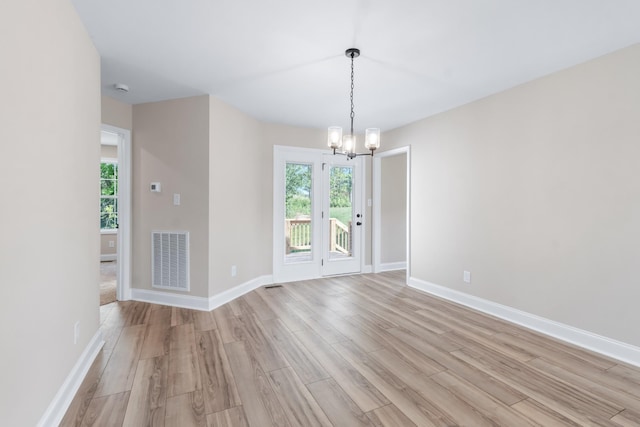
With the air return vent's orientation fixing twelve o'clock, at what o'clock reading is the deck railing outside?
The deck railing outside is roughly at 7 o'clock from the air return vent.

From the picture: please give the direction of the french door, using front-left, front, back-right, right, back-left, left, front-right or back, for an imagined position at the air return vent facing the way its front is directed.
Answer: back-left

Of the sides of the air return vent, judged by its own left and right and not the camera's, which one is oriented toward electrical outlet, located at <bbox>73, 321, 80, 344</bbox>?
front

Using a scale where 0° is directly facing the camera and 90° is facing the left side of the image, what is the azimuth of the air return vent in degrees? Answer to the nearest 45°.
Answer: approximately 45°

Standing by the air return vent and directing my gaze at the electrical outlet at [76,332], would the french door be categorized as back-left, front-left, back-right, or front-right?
back-left

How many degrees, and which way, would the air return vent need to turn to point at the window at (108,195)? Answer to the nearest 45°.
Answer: approximately 135° to its right

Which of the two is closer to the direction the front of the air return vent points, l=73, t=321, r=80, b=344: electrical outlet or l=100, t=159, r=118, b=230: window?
the electrical outlet
